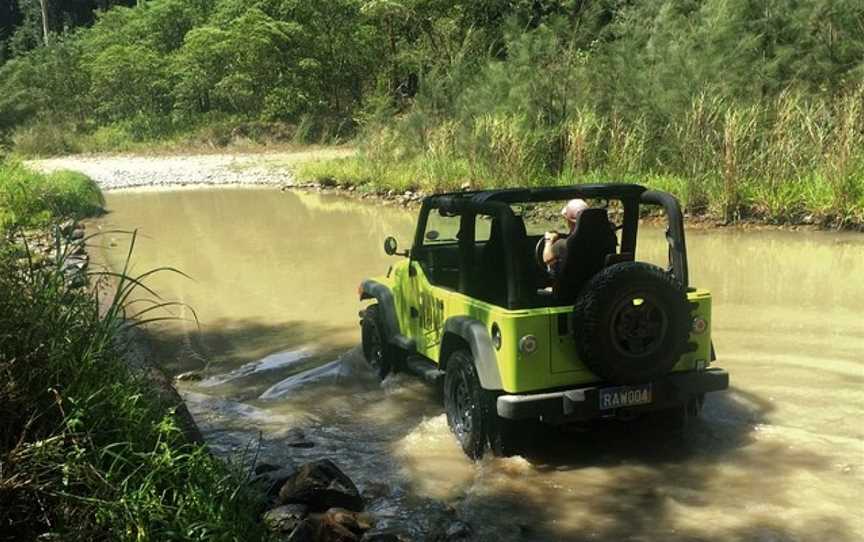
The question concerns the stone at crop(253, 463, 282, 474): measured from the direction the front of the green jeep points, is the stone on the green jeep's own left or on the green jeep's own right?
on the green jeep's own left

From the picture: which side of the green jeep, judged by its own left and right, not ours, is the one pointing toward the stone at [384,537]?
left

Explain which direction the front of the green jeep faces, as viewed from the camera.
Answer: facing away from the viewer and to the left of the viewer

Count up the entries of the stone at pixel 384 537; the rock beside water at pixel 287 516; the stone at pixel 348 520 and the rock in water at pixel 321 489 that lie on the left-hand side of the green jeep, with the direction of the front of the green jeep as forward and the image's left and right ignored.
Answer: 4

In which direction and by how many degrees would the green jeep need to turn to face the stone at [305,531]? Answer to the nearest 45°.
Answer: approximately 90° to its left

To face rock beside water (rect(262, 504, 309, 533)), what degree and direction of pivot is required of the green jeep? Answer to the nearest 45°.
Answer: approximately 90° to its left

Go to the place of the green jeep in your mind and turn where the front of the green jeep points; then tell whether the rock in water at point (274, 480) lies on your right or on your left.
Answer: on your left

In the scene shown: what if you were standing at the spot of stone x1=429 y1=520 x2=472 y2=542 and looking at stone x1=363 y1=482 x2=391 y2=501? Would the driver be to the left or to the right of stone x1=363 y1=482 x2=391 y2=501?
right

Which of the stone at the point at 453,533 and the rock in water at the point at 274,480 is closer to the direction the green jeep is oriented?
the rock in water

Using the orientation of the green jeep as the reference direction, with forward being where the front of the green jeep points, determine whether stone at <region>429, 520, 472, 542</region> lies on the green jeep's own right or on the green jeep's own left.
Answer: on the green jeep's own left
